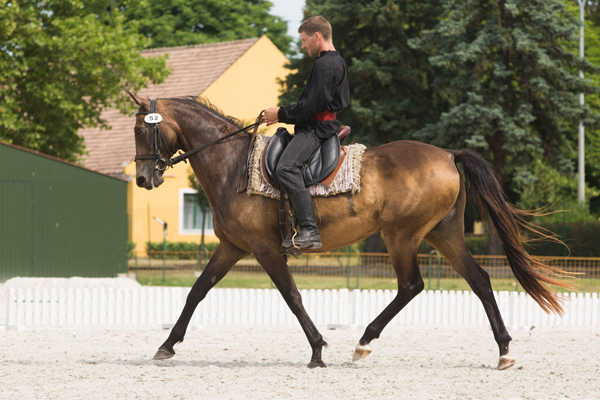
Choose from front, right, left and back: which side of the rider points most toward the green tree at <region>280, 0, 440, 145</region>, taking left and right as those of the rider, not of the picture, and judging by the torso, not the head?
right

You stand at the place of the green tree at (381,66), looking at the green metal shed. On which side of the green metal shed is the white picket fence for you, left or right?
left

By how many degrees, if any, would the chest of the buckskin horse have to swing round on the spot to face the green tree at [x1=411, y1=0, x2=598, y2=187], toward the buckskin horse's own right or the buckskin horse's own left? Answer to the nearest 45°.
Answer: approximately 90° to the buckskin horse's own right

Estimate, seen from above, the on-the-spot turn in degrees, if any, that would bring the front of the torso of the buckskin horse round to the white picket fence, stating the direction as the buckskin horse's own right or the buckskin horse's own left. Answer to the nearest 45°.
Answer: approximately 90° to the buckskin horse's own right

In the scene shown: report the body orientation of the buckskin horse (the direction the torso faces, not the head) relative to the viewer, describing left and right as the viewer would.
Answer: facing to the left of the viewer

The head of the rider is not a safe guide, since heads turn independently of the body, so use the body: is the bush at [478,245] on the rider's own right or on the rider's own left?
on the rider's own right

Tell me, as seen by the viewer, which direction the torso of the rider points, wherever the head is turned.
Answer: to the viewer's left

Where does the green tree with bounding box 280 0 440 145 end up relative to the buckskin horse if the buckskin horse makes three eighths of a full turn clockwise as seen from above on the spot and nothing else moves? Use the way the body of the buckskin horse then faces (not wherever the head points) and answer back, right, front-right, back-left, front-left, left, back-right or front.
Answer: front-left

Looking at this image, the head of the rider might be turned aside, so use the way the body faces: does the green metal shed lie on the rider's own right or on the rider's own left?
on the rider's own right

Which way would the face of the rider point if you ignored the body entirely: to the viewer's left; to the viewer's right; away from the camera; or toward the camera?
to the viewer's left
